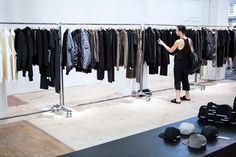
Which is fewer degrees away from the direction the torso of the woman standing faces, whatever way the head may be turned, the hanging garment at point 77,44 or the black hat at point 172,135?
the hanging garment

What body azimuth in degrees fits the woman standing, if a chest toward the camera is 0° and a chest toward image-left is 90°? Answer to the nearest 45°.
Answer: approximately 135°

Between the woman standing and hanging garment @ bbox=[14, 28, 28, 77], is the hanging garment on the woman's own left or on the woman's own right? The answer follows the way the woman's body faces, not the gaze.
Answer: on the woman's own left

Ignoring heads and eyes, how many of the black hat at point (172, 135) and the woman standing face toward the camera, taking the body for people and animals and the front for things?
0
